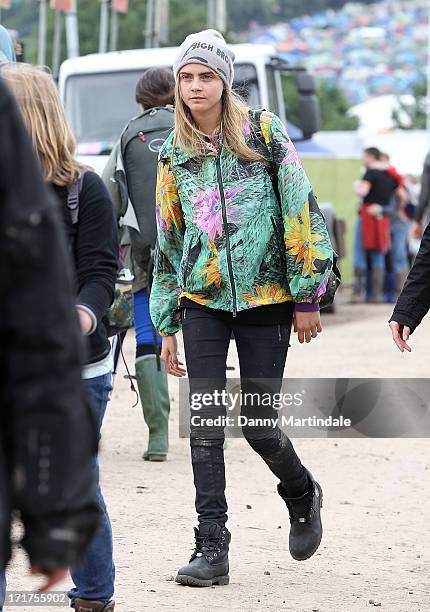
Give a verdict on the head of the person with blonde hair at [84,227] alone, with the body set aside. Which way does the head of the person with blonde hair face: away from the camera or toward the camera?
away from the camera

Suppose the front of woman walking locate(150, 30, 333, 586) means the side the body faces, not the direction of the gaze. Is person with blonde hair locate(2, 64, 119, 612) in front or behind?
in front

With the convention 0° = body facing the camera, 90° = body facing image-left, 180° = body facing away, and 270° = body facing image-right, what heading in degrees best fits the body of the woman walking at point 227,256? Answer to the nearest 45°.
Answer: approximately 45°
